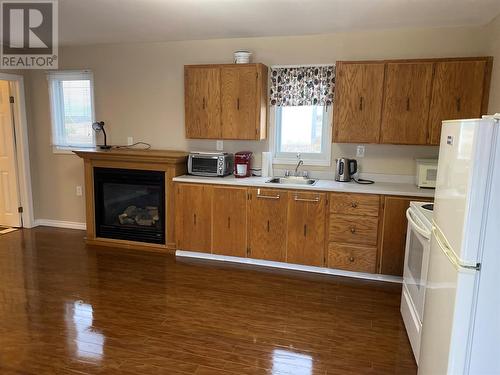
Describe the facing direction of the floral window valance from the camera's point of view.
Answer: facing the viewer

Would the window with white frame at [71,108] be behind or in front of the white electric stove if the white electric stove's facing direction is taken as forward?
in front

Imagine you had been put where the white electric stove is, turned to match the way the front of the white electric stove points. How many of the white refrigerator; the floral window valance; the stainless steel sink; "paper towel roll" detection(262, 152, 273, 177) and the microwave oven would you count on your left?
1

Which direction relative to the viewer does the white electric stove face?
to the viewer's left

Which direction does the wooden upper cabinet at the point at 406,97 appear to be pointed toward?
toward the camera

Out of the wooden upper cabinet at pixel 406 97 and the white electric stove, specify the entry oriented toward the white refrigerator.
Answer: the wooden upper cabinet

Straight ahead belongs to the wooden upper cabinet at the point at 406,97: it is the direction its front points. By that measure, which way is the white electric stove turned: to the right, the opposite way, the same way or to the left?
to the right

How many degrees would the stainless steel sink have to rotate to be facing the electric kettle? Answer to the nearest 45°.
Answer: approximately 90° to its left

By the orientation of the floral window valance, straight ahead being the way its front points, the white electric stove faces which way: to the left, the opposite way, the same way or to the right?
to the right

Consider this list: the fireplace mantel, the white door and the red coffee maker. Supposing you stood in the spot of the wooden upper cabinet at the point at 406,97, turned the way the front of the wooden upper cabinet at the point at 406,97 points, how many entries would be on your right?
3

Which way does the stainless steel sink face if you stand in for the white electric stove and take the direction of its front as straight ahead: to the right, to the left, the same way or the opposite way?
to the left

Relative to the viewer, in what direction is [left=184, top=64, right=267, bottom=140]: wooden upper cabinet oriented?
toward the camera

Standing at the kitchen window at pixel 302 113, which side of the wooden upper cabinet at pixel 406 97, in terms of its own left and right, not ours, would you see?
right

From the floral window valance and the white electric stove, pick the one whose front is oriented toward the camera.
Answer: the floral window valance

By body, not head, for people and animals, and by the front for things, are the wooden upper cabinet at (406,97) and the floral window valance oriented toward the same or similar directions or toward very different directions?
same or similar directions

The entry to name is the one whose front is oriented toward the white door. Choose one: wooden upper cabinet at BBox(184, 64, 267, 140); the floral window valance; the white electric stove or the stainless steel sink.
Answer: the white electric stove

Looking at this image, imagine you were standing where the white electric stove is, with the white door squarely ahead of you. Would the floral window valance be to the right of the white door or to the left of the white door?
right
